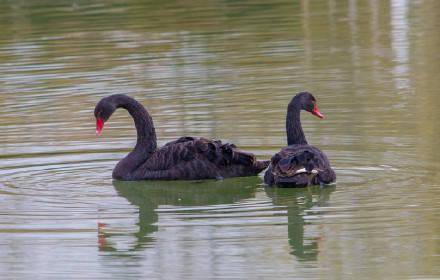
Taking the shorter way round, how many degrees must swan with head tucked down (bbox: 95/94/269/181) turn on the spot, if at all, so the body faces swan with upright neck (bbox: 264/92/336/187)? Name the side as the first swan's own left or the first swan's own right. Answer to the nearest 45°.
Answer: approximately 135° to the first swan's own left

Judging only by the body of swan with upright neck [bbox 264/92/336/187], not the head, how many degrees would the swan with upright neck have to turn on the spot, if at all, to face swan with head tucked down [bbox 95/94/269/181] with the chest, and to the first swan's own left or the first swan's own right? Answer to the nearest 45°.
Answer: approximately 45° to the first swan's own left

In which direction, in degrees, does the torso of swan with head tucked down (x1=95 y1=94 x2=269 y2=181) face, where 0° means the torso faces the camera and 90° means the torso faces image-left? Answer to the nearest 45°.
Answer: approximately 90°

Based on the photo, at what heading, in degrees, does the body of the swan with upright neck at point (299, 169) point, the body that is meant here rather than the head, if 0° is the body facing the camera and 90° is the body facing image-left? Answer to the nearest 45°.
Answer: approximately 180°

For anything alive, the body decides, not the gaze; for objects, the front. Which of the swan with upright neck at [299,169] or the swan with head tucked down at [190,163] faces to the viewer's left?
the swan with head tucked down

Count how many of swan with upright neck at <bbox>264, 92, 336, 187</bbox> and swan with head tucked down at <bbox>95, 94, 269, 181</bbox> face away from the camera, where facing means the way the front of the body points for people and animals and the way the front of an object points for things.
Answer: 1

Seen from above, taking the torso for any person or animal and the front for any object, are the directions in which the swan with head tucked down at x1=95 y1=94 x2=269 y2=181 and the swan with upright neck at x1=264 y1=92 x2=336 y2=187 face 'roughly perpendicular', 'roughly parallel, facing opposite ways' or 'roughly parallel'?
roughly perpendicular
